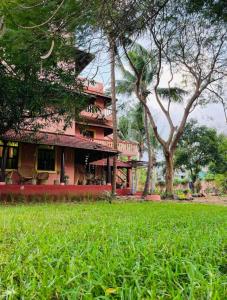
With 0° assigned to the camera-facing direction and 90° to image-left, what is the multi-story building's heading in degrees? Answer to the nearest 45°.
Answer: approximately 315°

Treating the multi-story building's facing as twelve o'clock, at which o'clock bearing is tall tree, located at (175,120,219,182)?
The tall tree is roughly at 9 o'clock from the multi-story building.

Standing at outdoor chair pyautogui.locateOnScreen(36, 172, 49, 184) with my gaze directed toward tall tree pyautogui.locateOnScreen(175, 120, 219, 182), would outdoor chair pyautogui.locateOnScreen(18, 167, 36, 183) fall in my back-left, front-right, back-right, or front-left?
back-left
